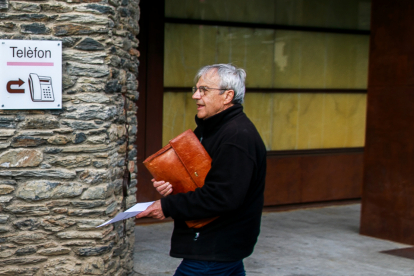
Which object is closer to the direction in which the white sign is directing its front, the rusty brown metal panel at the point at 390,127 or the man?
the man

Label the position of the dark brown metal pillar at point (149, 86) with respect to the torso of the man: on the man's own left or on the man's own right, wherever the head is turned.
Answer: on the man's own right

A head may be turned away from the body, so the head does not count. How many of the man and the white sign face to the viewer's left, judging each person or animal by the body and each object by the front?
1

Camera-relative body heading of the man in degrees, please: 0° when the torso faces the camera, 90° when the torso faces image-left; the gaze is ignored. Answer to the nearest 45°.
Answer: approximately 90°

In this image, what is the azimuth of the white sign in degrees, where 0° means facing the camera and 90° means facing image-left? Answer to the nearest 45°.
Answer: approximately 0°

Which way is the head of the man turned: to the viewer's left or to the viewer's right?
to the viewer's left

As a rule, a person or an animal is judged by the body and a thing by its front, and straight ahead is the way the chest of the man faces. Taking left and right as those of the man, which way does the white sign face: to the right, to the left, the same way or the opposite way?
to the left

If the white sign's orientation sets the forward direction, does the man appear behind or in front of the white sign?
in front

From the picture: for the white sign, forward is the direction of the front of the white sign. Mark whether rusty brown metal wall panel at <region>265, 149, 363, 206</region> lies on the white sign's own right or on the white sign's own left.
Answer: on the white sign's own left

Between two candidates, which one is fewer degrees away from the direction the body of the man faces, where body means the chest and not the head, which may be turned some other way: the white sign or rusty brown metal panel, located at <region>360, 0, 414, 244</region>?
the white sign

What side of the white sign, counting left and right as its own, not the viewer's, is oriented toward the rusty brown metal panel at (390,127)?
left
